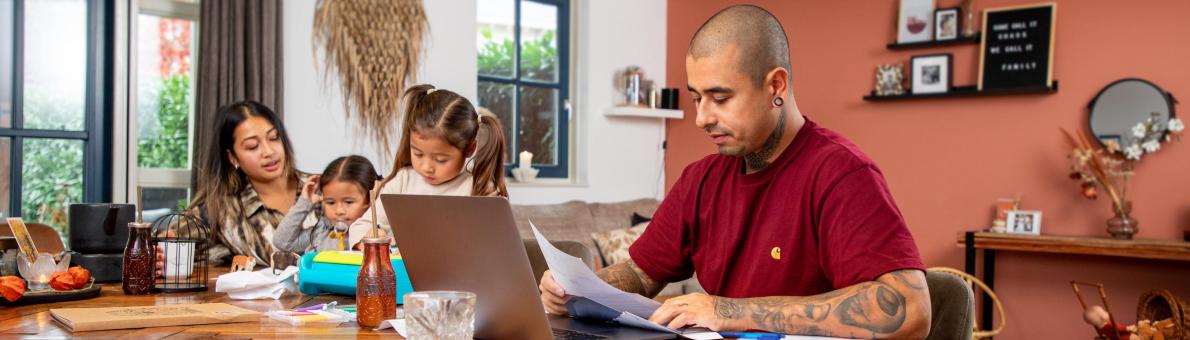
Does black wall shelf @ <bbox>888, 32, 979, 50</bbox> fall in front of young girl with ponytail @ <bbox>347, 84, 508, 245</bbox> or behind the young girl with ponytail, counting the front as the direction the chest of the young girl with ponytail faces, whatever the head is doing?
behind

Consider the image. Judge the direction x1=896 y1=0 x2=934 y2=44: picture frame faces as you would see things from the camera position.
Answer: facing the viewer

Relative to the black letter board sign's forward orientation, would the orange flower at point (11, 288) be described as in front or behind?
in front

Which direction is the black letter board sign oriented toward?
toward the camera

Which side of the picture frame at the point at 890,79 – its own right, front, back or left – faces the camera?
front

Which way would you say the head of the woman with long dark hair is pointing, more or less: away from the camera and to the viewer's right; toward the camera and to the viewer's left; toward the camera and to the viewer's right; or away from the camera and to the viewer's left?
toward the camera and to the viewer's right

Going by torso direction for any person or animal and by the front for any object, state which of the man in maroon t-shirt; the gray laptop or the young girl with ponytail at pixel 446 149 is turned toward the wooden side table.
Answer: the gray laptop

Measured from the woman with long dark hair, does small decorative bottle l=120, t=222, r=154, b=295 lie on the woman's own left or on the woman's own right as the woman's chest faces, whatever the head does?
on the woman's own right

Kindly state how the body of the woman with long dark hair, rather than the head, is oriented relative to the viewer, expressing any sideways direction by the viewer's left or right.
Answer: facing the viewer and to the right of the viewer

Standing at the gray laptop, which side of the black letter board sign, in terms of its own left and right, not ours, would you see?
front
